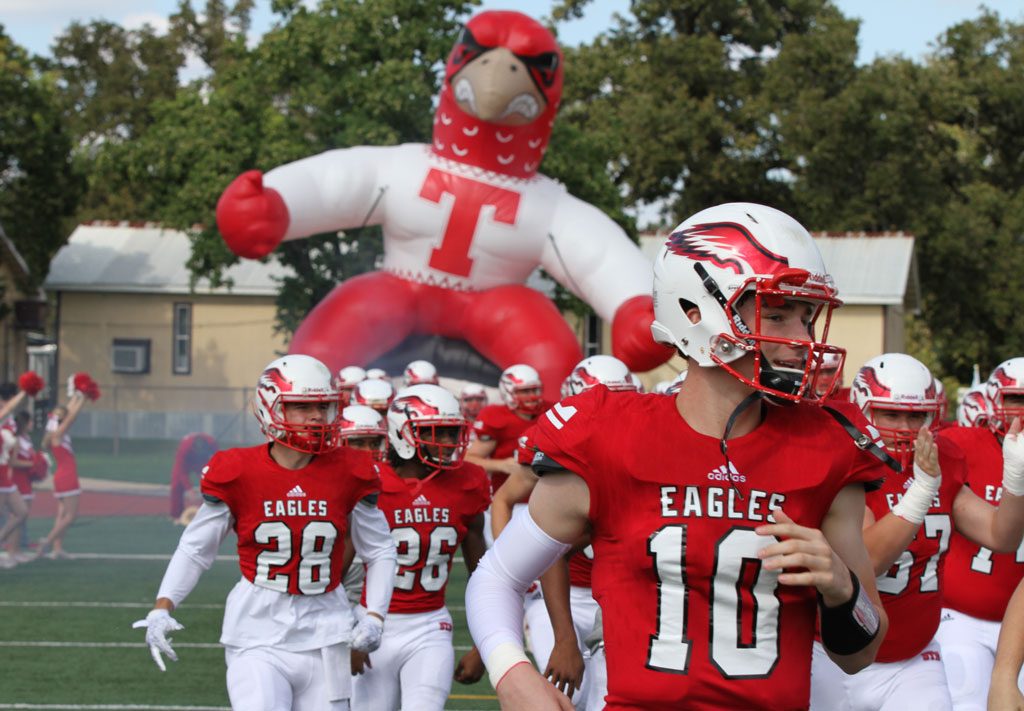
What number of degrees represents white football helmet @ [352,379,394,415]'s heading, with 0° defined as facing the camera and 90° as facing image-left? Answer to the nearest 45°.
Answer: approximately 315°

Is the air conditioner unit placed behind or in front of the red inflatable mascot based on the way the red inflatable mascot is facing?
behind

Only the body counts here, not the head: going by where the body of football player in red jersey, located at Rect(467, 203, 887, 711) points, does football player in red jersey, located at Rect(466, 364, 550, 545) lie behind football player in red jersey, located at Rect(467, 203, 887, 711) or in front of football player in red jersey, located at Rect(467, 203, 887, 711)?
behind

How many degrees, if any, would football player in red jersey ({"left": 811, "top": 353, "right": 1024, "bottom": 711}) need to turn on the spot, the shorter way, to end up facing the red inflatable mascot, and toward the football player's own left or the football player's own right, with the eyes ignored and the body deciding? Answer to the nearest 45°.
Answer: approximately 135° to the football player's own right

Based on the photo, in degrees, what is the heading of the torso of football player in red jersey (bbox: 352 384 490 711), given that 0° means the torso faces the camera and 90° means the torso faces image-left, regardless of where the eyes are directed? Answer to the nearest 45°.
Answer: approximately 0°

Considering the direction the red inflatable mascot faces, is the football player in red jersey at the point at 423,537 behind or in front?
in front

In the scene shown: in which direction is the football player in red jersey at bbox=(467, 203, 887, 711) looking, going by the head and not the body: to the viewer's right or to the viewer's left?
to the viewer's right

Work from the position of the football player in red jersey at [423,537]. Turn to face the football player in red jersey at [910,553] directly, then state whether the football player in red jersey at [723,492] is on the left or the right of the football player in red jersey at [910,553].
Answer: right
